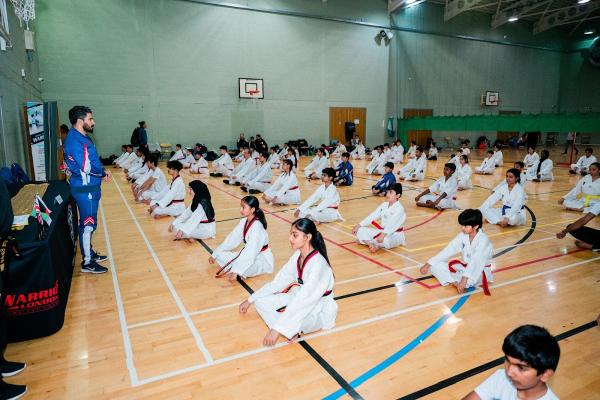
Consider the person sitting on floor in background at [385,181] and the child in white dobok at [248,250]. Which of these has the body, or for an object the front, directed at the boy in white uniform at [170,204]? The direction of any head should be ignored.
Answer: the person sitting on floor in background

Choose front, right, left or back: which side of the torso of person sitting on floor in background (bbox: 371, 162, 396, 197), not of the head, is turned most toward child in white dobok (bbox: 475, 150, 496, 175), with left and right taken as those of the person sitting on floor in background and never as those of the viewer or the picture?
back

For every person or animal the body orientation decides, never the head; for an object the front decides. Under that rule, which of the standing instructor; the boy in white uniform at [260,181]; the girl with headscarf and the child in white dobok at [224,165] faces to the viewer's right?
the standing instructor

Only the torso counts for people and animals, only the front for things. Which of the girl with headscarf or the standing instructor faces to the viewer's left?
the girl with headscarf

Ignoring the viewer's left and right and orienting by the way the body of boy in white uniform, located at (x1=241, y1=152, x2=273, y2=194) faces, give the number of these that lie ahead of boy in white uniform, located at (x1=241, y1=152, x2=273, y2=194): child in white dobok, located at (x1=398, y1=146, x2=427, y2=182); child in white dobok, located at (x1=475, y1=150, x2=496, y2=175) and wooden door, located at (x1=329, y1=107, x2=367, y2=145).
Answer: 0

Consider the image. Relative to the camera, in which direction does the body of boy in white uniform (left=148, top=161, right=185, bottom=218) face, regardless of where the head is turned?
to the viewer's left

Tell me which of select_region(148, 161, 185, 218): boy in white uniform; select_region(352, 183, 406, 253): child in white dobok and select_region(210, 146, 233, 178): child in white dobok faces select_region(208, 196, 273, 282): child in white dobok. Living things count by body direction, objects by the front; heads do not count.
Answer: select_region(352, 183, 406, 253): child in white dobok

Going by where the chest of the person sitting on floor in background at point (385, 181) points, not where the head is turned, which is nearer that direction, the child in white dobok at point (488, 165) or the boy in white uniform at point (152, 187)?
the boy in white uniform

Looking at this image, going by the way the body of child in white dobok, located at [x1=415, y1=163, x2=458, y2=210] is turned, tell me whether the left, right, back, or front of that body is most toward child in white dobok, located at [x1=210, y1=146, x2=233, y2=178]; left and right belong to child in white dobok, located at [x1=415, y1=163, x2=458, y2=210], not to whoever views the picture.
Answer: right

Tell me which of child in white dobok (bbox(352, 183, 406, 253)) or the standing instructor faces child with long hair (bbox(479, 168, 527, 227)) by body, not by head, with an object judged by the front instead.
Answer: the standing instructor

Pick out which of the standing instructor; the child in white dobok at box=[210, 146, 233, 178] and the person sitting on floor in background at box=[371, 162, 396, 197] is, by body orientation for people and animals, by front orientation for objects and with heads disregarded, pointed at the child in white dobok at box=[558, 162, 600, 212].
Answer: the standing instructor

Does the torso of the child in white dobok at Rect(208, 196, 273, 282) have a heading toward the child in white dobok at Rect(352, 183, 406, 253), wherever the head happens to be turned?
no

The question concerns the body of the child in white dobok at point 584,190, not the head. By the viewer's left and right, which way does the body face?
facing the viewer and to the left of the viewer

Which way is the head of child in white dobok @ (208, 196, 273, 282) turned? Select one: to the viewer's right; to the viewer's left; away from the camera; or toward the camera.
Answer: to the viewer's left

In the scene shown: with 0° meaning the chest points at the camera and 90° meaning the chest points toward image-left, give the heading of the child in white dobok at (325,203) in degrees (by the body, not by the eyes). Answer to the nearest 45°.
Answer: approximately 45°

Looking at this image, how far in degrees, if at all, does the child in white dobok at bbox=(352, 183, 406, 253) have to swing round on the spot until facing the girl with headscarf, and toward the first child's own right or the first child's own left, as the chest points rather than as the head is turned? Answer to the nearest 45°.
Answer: approximately 45° to the first child's own right

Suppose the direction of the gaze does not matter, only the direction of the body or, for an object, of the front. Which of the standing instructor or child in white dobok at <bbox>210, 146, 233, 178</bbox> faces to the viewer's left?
the child in white dobok

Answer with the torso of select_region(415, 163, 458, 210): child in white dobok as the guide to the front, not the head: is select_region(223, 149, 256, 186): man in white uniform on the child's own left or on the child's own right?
on the child's own right

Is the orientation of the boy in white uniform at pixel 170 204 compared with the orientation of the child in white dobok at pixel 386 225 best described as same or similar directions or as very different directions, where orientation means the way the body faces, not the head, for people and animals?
same or similar directions
